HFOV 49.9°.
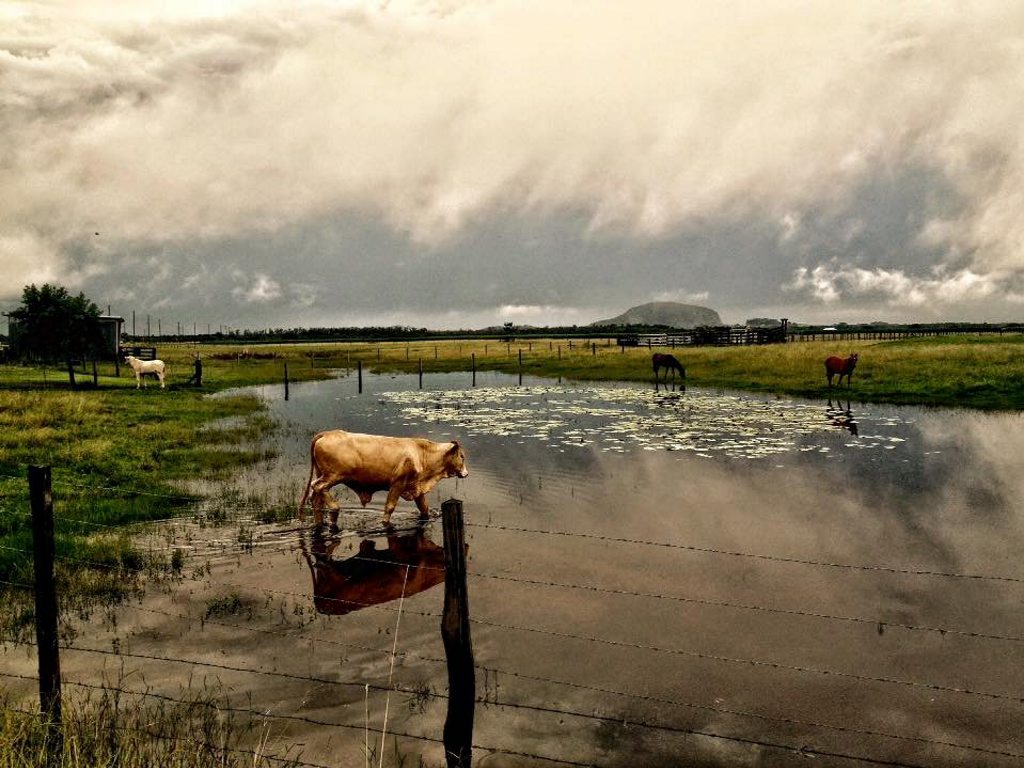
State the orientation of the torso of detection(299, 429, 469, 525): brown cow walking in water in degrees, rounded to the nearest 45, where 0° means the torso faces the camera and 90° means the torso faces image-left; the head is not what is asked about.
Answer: approximately 270°

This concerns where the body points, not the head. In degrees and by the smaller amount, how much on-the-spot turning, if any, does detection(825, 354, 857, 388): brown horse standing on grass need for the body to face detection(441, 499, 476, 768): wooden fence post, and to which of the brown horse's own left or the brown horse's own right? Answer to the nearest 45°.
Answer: approximately 90° to the brown horse's own right

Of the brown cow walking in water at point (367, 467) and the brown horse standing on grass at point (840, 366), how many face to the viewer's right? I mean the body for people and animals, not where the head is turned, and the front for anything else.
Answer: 2

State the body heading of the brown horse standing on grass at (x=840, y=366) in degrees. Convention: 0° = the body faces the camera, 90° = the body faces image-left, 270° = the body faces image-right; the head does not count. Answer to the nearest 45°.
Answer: approximately 270°
